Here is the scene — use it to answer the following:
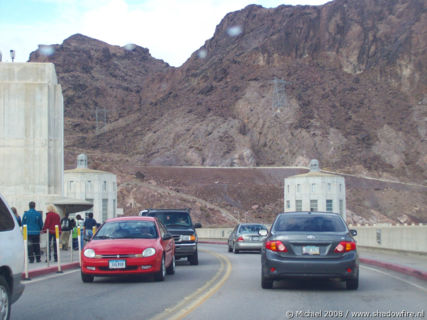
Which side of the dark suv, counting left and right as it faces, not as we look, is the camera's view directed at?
front

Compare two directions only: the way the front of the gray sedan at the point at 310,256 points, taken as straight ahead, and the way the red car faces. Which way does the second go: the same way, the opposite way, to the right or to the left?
the opposite way

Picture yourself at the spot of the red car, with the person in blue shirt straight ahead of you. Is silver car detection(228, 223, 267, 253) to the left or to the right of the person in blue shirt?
right

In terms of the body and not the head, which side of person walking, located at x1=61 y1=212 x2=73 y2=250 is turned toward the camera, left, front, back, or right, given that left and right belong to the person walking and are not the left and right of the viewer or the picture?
back

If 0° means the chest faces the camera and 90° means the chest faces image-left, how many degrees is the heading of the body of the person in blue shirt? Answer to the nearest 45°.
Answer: approximately 180°

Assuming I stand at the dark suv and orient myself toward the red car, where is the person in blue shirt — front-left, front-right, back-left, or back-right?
front-right

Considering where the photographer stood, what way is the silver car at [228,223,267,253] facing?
facing away from the viewer

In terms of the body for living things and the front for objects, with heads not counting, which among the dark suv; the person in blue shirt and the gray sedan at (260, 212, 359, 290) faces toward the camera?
the dark suv

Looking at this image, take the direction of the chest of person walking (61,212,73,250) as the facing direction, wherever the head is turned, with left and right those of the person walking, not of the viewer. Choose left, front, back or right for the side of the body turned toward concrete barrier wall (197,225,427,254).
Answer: right

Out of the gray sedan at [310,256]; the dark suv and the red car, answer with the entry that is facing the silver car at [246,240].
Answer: the gray sedan

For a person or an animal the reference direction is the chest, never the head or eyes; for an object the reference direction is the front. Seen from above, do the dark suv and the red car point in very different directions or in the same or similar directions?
same or similar directions

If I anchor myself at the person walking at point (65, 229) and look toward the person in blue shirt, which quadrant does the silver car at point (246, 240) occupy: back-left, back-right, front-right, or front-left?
back-left

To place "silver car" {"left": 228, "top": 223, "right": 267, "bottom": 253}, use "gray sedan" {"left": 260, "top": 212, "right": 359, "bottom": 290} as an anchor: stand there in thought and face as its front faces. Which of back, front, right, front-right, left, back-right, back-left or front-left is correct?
front

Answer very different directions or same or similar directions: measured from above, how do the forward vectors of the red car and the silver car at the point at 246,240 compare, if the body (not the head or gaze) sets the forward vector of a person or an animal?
very different directions

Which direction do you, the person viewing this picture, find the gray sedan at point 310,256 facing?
facing away from the viewer

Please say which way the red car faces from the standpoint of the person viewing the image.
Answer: facing the viewer
